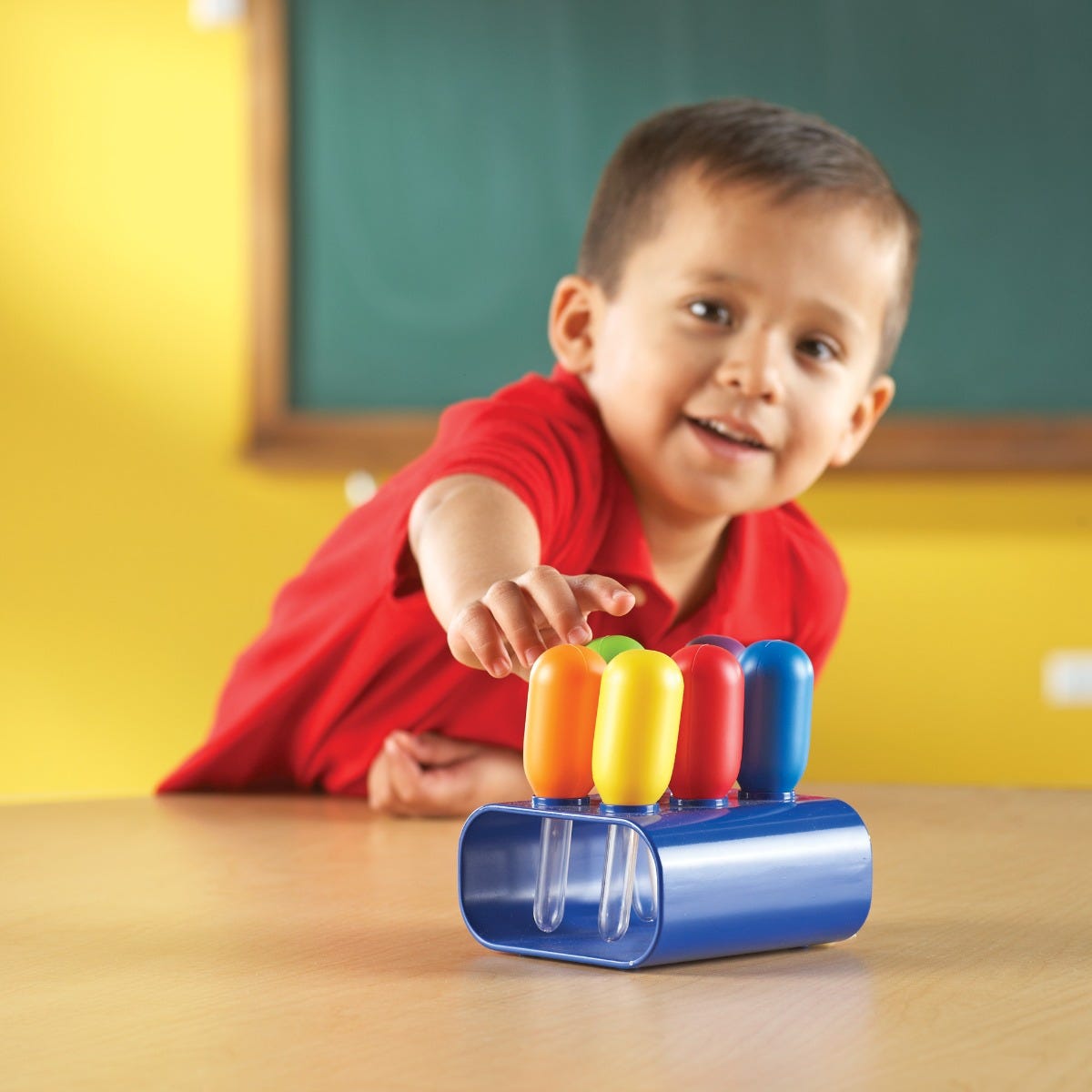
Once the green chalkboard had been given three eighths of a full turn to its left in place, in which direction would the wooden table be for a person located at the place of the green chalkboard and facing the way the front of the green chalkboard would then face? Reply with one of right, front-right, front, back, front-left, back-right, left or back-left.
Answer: back-right

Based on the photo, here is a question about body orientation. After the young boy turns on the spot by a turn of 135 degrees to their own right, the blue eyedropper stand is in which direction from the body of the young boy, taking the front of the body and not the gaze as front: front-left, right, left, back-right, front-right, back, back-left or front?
left

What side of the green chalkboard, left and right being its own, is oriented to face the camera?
front

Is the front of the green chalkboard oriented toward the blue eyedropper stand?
yes

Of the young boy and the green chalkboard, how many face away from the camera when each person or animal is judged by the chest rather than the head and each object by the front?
0

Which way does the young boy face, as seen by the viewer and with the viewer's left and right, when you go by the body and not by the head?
facing the viewer and to the right of the viewer

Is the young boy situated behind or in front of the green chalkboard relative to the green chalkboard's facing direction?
in front
